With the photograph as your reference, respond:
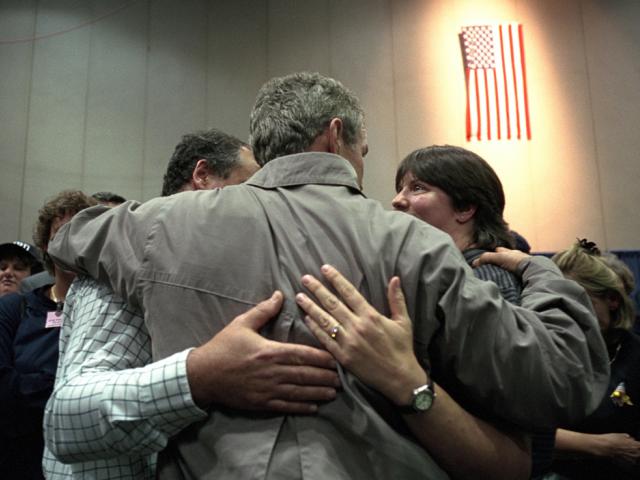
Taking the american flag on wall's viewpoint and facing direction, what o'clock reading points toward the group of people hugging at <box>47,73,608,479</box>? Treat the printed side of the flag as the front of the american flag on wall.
The group of people hugging is roughly at 12 o'clock from the american flag on wall.

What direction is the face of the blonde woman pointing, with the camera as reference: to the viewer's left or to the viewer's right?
to the viewer's left

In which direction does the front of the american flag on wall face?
toward the camera

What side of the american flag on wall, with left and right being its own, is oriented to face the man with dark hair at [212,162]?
front

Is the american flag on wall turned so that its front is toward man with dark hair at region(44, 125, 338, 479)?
yes
